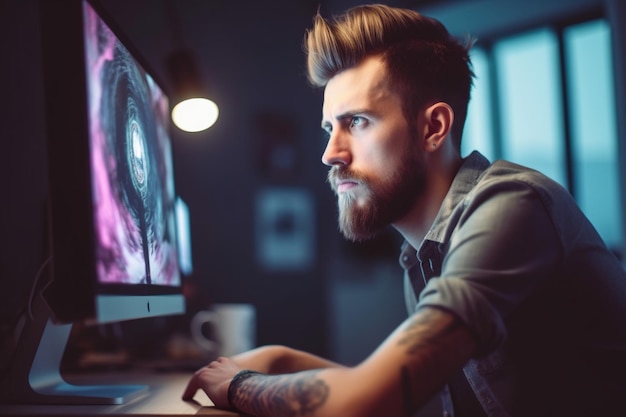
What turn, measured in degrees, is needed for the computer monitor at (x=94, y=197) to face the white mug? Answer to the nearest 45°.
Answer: approximately 90° to its left

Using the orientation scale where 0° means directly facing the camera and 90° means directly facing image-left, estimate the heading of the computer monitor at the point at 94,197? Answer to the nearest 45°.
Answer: approximately 270°
